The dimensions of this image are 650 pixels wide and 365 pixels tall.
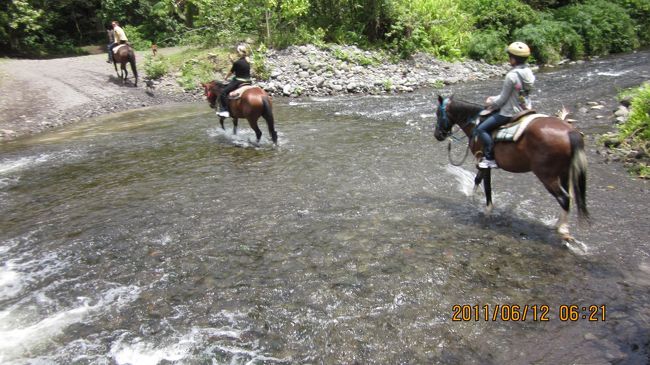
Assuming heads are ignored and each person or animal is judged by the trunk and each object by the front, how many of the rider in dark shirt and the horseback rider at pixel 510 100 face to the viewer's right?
0

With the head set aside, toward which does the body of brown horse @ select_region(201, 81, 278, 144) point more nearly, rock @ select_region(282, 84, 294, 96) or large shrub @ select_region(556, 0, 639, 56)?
the rock

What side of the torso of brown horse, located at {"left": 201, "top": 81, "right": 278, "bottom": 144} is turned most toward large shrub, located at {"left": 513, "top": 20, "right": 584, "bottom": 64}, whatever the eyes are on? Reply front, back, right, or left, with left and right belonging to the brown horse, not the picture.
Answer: right

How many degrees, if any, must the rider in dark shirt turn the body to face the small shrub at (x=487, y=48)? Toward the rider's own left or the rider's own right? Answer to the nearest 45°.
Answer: approximately 90° to the rider's own right

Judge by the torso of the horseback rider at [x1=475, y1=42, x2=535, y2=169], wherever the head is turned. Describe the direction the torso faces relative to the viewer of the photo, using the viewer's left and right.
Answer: facing to the left of the viewer

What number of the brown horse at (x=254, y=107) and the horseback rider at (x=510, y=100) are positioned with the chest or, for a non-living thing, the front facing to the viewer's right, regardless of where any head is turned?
0

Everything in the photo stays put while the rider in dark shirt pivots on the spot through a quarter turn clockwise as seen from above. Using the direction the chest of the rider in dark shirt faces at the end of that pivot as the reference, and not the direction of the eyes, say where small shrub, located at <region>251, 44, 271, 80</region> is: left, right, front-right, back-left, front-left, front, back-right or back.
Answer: front-left

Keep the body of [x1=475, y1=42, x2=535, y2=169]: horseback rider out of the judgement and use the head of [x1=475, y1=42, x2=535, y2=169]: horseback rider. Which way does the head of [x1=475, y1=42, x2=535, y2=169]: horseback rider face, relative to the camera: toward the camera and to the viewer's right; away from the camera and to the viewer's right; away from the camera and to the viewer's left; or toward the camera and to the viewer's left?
away from the camera and to the viewer's left

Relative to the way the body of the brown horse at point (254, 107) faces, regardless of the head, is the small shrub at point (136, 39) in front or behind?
in front

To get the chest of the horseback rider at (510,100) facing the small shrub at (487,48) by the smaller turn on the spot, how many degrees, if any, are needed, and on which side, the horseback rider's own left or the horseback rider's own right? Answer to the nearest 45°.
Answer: approximately 90° to the horseback rider's own right

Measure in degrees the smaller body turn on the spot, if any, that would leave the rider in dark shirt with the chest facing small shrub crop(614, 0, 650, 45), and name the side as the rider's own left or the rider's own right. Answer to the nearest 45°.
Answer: approximately 90° to the rider's own right

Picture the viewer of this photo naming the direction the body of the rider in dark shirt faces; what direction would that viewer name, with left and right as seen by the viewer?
facing away from the viewer and to the left of the viewer

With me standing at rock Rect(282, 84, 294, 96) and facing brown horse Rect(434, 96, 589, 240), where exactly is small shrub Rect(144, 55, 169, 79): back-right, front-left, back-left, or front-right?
back-right

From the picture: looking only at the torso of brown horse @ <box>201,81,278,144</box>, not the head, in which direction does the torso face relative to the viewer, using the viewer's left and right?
facing away from the viewer and to the left of the viewer
